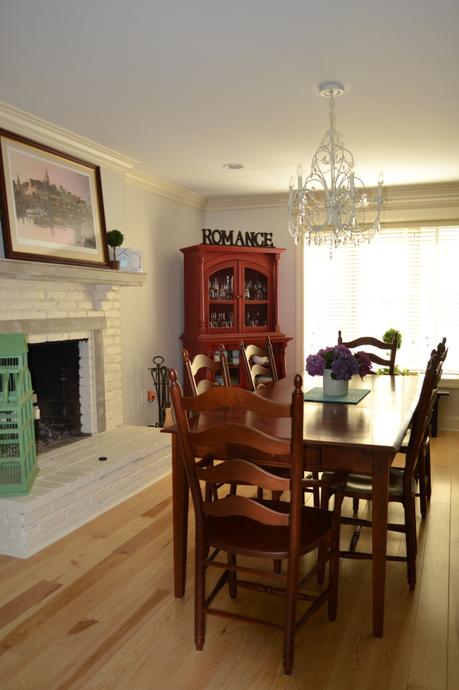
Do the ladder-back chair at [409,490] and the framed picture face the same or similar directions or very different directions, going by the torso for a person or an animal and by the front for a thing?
very different directions

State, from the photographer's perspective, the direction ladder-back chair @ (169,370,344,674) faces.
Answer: facing away from the viewer and to the right of the viewer

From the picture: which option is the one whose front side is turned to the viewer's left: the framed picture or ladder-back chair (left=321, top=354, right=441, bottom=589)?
the ladder-back chair

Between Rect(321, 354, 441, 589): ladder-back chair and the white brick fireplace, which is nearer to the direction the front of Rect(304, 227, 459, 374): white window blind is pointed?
the ladder-back chair

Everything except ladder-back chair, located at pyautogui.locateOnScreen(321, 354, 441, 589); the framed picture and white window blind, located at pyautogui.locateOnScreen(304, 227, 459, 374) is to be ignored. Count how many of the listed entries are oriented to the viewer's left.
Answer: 1

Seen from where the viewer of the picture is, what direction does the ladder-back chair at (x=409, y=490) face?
facing to the left of the viewer

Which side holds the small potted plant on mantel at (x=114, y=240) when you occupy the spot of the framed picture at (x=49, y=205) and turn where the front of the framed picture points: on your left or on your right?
on your left

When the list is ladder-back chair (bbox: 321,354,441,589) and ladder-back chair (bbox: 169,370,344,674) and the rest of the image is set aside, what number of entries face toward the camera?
0

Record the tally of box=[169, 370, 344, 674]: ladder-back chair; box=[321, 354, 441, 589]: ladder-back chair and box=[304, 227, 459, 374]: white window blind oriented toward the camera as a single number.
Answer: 1
